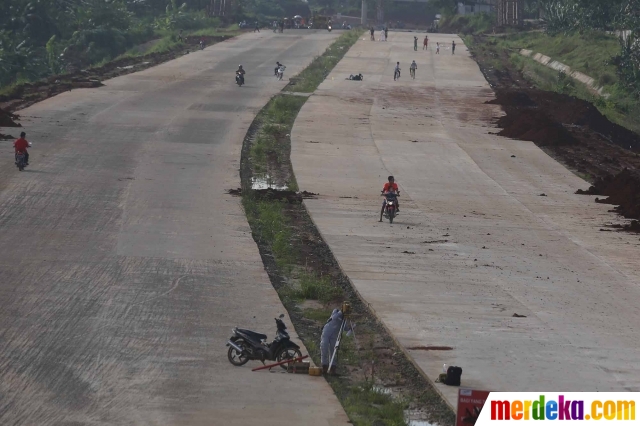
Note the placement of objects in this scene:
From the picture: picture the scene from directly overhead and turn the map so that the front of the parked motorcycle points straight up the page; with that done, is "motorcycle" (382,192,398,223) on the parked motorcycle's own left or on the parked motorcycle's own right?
on the parked motorcycle's own left

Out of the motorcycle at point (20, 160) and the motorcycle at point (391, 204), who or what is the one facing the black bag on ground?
the motorcycle at point (391, 204)

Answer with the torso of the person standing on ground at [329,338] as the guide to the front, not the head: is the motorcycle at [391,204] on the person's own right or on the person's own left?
on the person's own left

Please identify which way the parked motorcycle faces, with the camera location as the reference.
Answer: facing to the right of the viewer

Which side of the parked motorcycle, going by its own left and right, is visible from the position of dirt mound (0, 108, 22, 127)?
left

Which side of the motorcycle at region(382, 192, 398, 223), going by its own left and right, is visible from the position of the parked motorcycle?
front

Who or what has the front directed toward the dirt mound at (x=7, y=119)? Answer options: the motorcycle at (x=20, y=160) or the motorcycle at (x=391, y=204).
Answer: the motorcycle at (x=20, y=160)

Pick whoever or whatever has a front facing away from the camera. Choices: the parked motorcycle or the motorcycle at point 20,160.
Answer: the motorcycle

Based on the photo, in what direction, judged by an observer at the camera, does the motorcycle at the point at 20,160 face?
facing away from the viewer
